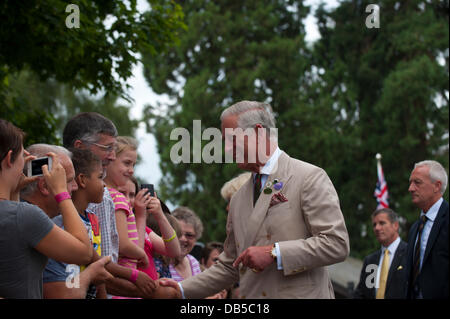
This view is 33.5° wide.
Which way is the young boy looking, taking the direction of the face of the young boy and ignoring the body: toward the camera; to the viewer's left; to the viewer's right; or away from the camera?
to the viewer's right

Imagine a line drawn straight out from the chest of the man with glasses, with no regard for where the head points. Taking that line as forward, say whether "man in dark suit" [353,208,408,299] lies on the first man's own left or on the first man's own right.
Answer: on the first man's own left

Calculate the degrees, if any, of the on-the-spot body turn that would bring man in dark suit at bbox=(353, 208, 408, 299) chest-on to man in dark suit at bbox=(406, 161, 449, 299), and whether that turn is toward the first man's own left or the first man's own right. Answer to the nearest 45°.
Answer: approximately 45° to the first man's own left

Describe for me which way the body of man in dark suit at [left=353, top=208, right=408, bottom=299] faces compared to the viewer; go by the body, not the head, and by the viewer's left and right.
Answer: facing the viewer and to the left of the viewer

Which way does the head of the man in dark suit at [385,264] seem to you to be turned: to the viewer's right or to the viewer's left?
to the viewer's left

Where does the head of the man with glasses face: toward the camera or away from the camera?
toward the camera

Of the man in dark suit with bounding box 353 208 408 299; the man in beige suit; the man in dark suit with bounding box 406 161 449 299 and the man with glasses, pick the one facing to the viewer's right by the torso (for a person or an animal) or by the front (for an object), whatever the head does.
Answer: the man with glasses

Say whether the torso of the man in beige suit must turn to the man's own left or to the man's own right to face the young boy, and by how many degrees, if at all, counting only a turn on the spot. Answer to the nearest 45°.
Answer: approximately 45° to the man's own right

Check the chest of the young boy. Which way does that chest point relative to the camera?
to the viewer's right

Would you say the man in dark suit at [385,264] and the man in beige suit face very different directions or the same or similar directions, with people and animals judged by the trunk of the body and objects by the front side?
same or similar directions

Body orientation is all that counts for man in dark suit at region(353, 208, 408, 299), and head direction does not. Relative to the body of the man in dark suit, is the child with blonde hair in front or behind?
in front

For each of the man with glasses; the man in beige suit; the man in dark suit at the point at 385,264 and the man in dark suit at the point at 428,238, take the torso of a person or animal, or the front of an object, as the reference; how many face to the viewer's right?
1

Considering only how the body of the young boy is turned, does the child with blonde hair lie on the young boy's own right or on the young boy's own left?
on the young boy's own left

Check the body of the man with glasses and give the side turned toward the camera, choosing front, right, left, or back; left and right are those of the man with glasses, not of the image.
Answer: right

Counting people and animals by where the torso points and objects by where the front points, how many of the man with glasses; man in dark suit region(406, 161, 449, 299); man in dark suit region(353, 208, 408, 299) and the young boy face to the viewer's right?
2
